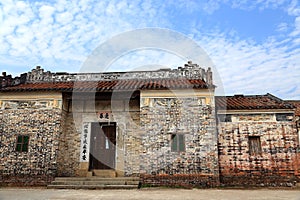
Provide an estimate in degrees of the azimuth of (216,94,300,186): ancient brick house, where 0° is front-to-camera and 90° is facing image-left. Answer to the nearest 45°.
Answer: approximately 0°
